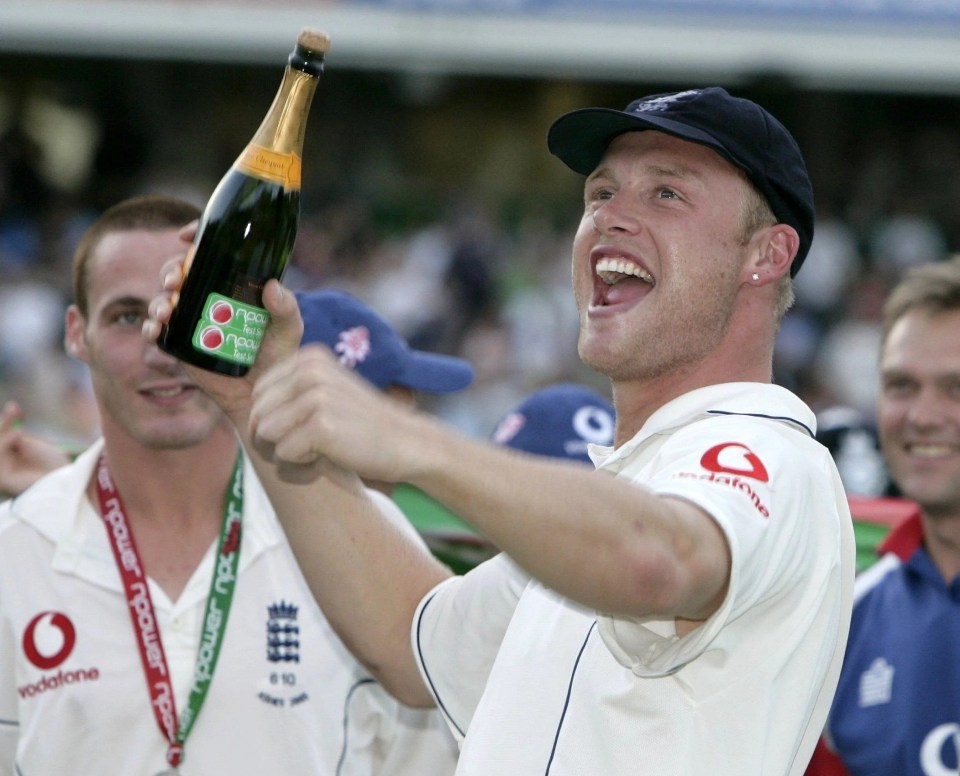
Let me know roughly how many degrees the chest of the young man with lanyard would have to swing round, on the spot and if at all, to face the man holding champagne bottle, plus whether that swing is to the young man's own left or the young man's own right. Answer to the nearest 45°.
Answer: approximately 45° to the young man's own left

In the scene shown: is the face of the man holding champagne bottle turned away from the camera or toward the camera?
toward the camera

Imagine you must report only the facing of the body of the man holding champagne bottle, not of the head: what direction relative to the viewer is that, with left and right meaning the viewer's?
facing the viewer and to the left of the viewer

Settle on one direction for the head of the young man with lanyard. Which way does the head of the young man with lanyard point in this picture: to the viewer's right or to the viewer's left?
to the viewer's right

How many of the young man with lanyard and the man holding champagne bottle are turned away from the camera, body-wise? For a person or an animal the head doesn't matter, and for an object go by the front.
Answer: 0

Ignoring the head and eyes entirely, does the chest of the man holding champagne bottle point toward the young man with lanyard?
no

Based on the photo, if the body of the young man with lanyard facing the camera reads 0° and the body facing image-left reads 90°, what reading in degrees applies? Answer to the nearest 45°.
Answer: approximately 0°
